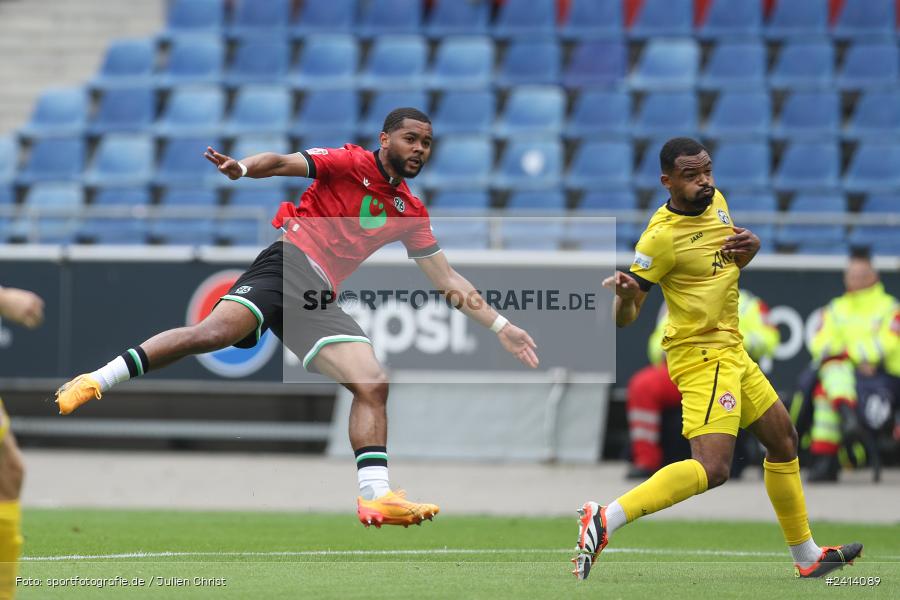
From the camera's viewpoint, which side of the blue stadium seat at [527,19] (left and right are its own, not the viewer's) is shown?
front

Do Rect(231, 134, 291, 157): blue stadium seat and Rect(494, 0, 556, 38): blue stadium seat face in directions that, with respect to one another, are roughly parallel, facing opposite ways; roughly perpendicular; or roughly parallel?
roughly parallel

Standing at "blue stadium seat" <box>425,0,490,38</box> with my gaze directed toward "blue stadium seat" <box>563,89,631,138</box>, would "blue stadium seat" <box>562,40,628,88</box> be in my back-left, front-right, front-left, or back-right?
front-left

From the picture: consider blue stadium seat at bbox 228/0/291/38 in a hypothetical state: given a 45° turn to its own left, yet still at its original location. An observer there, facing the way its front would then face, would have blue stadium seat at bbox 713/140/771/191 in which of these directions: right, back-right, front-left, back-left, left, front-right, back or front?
front

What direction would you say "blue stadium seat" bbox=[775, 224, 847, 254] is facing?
toward the camera

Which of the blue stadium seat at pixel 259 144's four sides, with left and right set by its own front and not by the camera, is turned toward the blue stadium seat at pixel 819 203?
left

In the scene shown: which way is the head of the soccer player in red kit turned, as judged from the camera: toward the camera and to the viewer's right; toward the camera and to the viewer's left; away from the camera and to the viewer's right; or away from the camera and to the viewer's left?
toward the camera and to the viewer's right

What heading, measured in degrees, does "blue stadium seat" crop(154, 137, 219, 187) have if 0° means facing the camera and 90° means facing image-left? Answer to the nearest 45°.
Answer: approximately 0°

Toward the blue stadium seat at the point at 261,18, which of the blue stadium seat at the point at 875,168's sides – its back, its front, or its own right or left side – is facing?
right

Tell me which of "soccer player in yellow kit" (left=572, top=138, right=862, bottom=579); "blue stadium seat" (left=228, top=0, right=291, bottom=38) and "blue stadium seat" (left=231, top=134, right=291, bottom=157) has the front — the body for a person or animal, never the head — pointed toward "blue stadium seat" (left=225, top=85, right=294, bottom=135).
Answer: "blue stadium seat" (left=228, top=0, right=291, bottom=38)

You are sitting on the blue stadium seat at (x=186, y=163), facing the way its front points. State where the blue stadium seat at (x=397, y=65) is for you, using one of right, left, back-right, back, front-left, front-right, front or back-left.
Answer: left

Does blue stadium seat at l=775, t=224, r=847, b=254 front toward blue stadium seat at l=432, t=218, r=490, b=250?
no

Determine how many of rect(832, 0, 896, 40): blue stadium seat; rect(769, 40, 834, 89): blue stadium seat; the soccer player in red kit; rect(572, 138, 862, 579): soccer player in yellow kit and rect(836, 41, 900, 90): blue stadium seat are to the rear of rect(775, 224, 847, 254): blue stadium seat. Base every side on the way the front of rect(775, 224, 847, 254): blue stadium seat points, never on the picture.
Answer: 3

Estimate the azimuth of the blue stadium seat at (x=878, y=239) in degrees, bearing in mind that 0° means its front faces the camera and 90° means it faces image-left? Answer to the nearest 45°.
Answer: approximately 0°

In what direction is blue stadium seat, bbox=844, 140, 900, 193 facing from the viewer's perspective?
toward the camera

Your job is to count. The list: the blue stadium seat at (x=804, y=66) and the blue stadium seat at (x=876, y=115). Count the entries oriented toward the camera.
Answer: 2

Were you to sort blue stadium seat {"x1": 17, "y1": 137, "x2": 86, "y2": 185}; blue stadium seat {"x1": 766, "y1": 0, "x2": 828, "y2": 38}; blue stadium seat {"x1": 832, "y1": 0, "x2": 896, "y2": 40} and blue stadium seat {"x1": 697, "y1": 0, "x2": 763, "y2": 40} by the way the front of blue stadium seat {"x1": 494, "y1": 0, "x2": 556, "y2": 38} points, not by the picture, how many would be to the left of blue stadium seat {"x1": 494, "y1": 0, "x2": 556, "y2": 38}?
3

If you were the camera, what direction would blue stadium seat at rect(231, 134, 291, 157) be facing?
facing the viewer

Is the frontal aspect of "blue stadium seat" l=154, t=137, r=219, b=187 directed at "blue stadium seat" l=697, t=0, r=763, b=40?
no
